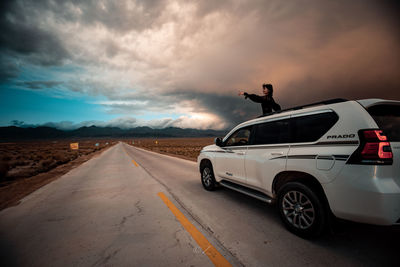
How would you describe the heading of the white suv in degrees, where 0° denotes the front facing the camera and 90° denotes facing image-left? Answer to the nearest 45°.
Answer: approximately 135°
